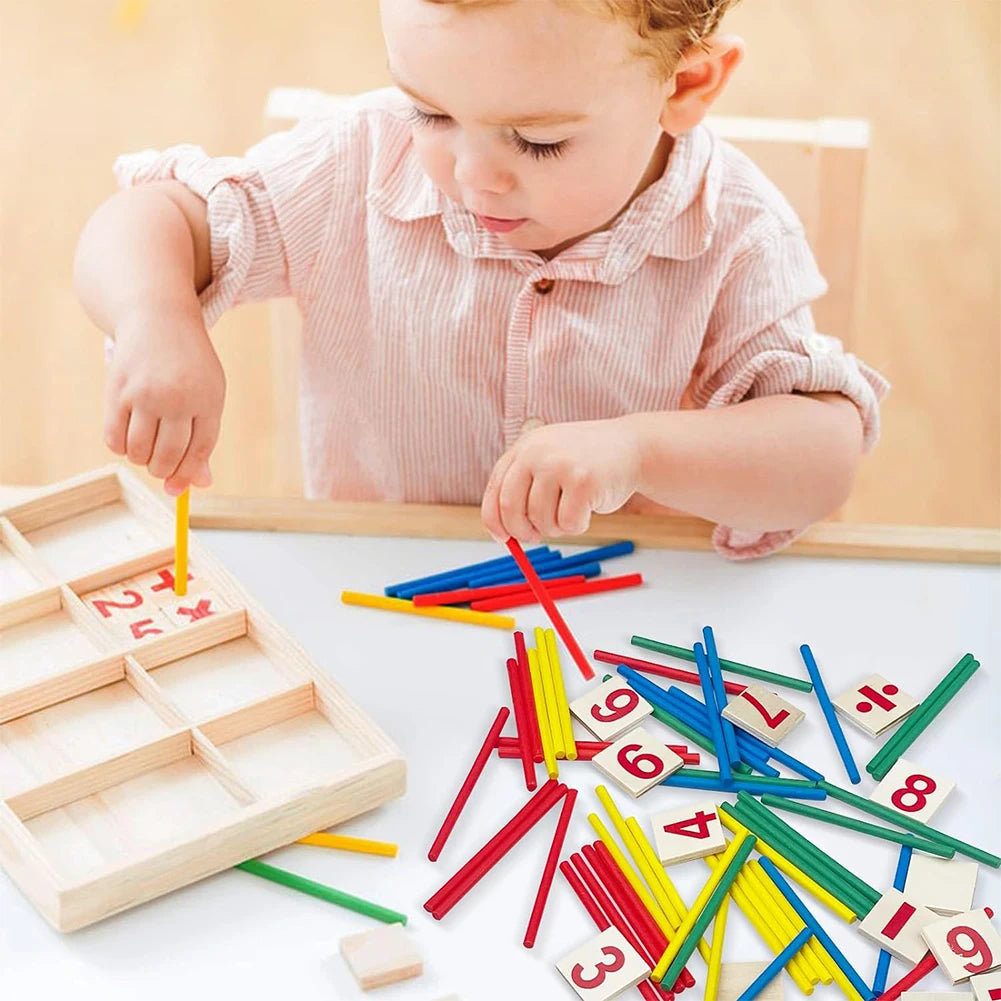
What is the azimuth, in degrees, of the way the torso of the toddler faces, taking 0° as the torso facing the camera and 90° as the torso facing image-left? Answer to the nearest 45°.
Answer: approximately 0°

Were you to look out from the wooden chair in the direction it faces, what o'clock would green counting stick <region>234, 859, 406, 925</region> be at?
The green counting stick is roughly at 1 o'clock from the wooden chair.
